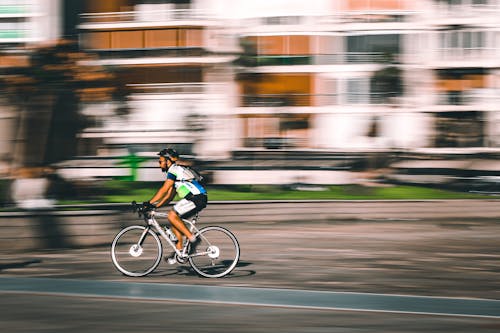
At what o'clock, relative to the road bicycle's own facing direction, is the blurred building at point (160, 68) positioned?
The blurred building is roughly at 3 o'clock from the road bicycle.

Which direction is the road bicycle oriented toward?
to the viewer's left

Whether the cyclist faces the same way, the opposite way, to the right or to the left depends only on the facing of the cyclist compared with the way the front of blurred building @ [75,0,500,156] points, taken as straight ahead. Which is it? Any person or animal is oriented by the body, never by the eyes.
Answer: to the right

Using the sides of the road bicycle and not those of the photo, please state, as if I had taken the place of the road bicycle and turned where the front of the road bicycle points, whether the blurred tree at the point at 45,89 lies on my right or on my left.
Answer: on my right

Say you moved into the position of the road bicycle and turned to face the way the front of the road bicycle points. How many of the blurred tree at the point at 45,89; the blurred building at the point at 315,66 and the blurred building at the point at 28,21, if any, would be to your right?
3

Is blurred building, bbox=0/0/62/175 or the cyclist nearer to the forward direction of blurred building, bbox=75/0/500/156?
the cyclist

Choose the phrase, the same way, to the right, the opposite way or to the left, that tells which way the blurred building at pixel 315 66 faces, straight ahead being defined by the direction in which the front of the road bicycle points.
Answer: to the left

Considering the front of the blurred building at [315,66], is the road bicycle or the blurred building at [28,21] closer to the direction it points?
the road bicycle

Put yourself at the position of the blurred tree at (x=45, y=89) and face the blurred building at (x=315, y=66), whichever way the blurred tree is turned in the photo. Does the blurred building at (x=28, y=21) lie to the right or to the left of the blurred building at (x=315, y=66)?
left

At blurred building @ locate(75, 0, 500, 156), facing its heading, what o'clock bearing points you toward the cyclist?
The cyclist is roughly at 12 o'clock from the blurred building.

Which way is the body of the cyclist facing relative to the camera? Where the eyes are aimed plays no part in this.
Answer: to the viewer's left

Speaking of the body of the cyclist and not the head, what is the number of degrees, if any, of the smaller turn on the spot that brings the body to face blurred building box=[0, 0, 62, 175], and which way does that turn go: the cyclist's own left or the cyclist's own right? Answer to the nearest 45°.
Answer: approximately 90° to the cyclist's own right
